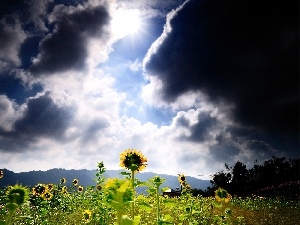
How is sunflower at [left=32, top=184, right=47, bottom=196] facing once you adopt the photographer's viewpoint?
facing the viewer

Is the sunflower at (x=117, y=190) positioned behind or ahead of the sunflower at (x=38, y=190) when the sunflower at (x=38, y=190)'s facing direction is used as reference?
ahead

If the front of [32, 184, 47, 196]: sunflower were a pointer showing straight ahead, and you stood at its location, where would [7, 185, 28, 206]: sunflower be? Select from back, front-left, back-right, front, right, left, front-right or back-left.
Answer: front

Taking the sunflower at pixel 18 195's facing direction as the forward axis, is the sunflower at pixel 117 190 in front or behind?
behind

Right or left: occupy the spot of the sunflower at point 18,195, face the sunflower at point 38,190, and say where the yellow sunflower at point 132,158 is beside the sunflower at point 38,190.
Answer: right

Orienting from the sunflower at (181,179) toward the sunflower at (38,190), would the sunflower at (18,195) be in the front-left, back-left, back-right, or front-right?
front-left
